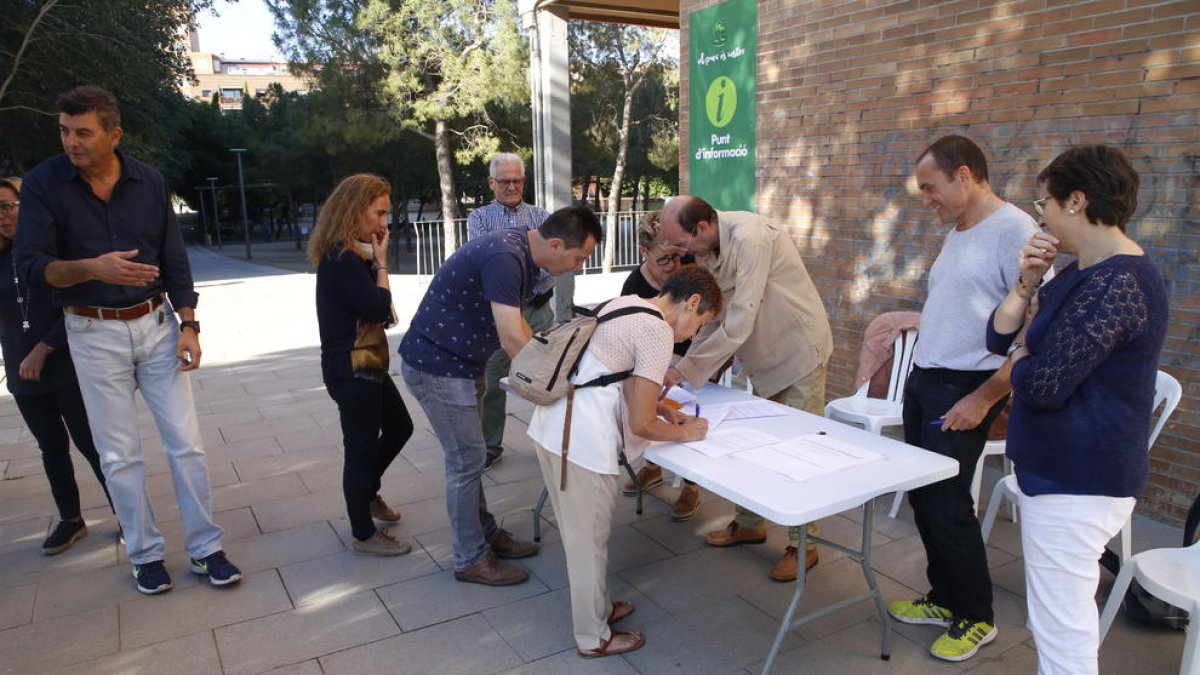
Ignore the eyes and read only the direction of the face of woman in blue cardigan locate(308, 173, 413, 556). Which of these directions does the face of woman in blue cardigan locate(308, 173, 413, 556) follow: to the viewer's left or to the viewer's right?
to the viewer's right

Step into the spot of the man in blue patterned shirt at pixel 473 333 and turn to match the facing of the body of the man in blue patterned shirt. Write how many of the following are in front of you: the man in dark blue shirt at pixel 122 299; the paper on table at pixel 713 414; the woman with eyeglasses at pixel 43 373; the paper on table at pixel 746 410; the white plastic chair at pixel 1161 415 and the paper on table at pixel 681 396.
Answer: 4

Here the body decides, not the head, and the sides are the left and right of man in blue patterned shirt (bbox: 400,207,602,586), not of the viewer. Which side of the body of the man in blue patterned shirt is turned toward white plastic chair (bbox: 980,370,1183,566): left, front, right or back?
front

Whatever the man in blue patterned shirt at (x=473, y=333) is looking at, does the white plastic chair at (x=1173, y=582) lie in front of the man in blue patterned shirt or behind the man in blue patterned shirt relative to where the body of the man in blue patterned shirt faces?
in front

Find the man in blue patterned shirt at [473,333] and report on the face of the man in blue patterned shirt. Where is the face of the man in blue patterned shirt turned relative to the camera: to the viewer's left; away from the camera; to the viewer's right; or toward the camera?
to the viewer's right

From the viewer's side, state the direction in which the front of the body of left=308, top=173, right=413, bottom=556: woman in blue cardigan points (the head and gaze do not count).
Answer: to the viewer's right

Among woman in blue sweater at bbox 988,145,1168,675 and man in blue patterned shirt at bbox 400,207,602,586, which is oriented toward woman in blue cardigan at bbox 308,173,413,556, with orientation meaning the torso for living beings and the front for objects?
woman in blue sweater at bbox 988,145,1168,675

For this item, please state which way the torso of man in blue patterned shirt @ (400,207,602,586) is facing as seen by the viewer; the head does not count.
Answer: to the viewer's right

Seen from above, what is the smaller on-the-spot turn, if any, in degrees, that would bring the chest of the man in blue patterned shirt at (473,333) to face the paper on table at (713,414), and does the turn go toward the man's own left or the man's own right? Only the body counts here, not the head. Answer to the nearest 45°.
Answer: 0° — they already face it

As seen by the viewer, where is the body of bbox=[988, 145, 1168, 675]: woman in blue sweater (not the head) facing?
to the viewer's left

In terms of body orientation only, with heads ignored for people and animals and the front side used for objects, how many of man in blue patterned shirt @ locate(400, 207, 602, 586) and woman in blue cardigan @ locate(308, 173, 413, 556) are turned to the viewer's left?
0
